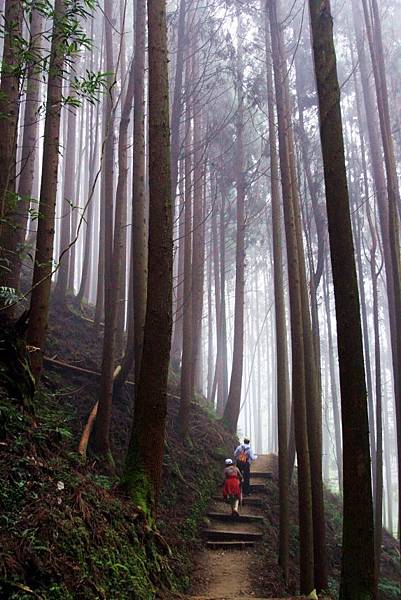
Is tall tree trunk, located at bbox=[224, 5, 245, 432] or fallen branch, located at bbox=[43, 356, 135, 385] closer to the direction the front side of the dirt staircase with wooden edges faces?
the fallen branch

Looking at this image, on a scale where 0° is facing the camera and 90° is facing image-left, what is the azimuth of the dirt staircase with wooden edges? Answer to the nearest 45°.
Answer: approximately 0°

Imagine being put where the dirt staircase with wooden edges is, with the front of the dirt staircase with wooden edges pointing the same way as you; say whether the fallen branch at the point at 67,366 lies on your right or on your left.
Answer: on your right

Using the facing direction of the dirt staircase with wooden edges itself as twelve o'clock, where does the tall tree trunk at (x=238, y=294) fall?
The tall tree trunk is roughly at 6 o'clock from the dirt staircase with wooden edges.
